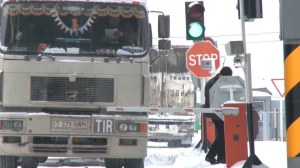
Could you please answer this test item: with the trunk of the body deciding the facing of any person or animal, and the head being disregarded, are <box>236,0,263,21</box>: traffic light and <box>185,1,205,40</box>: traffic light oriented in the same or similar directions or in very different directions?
very different directions

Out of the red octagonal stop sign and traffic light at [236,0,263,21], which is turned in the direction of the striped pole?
the red octagonal stop sign

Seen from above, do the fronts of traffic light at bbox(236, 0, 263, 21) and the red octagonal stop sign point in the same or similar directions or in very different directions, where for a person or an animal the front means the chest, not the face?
very different directions

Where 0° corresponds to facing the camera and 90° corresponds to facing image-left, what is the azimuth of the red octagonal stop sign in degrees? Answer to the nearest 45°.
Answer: approximately 0°

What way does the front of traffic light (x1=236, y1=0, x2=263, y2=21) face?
away from the camera

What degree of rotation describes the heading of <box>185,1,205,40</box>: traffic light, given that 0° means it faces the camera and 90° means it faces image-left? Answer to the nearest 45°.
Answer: approximately 0°
